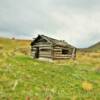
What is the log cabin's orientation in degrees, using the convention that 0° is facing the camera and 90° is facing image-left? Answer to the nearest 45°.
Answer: approximately 45°
